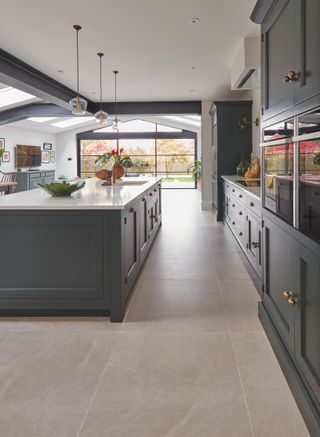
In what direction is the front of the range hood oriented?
to the viewer's left

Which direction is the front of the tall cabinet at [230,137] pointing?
to the viewer's left
